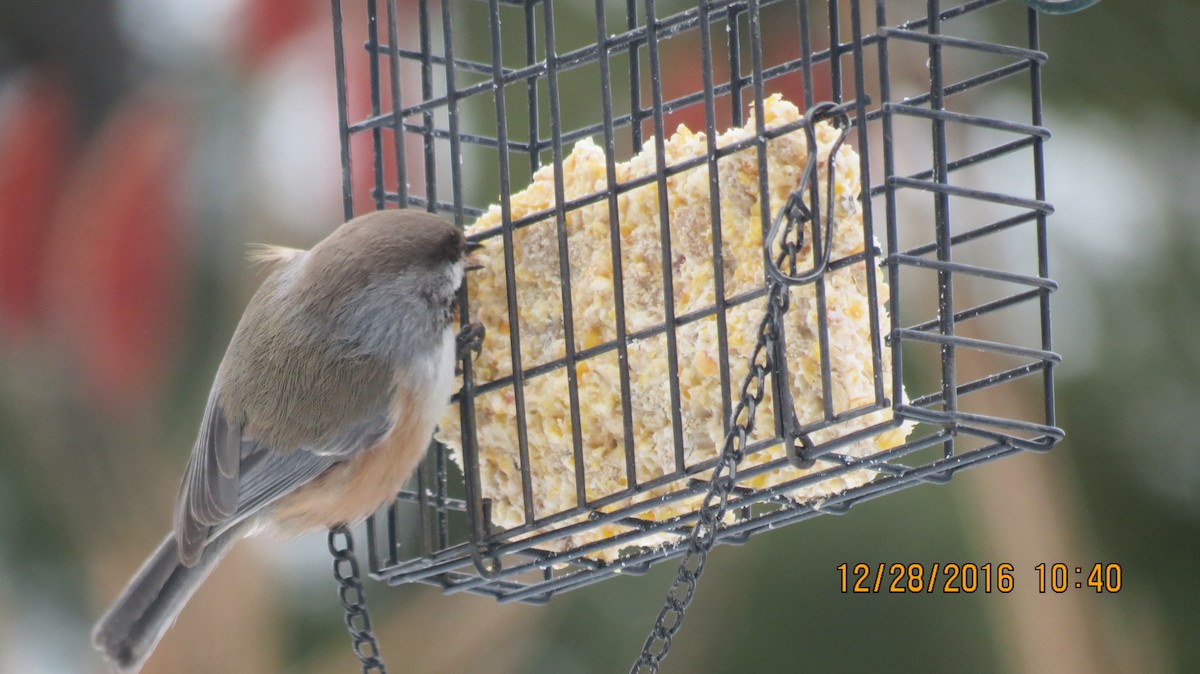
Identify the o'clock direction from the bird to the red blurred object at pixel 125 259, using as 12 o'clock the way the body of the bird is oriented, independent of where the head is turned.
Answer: The red blurred object is roughly at 10 o'clock from the bird.

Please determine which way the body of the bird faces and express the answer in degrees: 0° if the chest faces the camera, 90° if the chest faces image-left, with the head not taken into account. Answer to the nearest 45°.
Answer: approximately 225°
